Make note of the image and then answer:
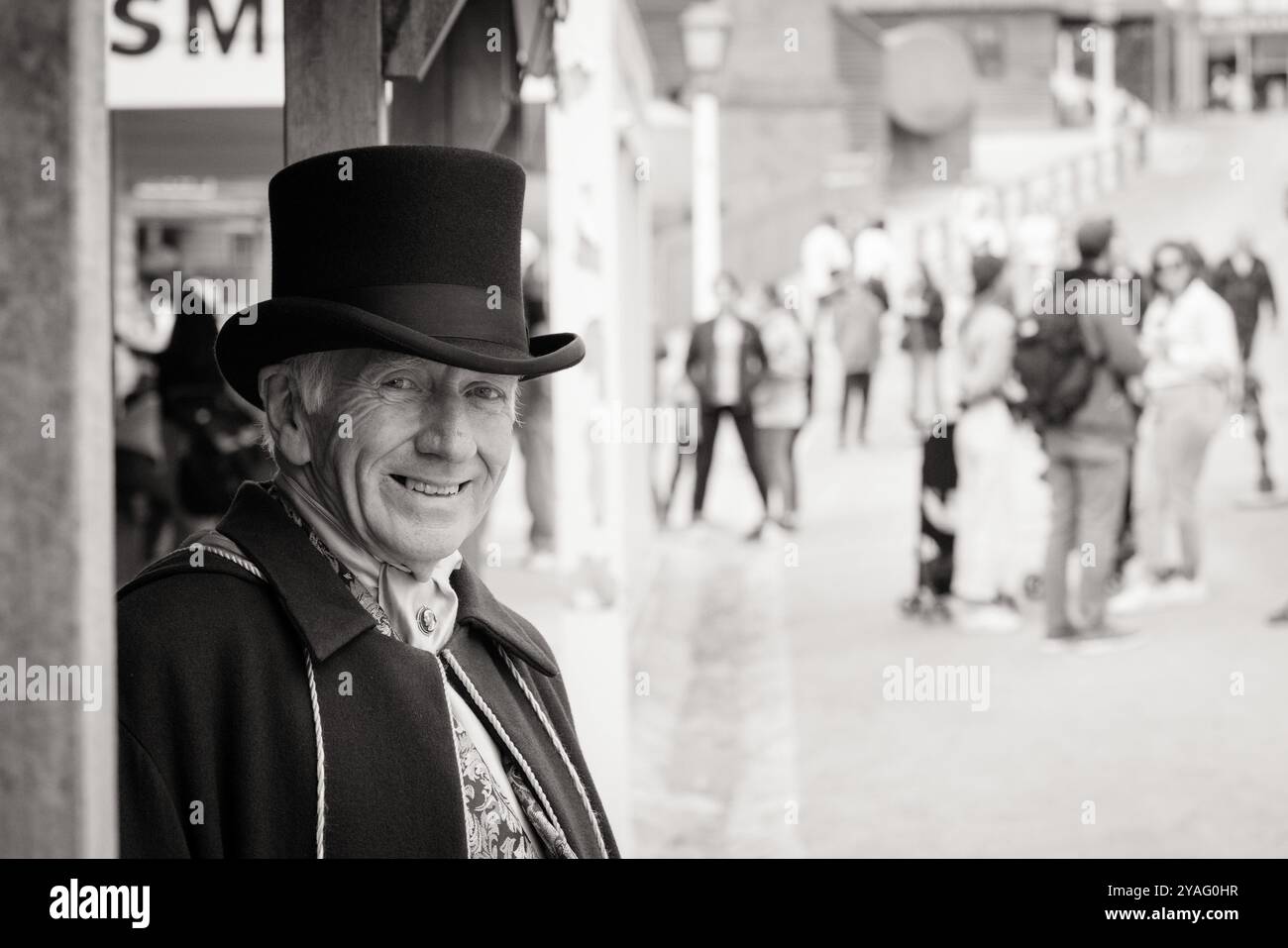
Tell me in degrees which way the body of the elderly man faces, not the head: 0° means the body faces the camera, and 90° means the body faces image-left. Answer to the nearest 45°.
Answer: approximately 315°

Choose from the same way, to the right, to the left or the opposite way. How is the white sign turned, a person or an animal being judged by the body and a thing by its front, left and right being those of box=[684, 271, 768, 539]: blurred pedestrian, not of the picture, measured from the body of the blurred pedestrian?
the same way

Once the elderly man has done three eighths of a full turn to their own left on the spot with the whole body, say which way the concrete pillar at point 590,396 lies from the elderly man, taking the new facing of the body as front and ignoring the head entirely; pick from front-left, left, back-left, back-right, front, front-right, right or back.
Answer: front

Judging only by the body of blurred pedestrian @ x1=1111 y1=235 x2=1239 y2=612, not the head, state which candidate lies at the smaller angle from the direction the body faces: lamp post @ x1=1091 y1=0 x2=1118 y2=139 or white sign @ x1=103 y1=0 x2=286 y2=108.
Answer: the white sign

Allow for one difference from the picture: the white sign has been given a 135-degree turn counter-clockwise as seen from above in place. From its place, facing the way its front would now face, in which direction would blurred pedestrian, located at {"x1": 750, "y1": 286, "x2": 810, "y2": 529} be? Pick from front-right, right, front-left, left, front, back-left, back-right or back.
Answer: front

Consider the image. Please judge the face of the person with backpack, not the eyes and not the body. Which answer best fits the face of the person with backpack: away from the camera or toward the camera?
away from the camera

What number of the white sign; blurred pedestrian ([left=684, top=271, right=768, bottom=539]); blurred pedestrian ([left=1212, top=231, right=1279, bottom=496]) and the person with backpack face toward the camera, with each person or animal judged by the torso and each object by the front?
3

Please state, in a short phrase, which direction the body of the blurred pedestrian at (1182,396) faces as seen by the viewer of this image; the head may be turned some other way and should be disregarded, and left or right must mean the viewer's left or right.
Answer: facing the viewer and to the left of the viewer

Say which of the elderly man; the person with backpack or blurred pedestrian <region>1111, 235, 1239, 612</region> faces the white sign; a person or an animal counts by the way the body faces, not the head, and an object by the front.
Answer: the blurred pedestrian

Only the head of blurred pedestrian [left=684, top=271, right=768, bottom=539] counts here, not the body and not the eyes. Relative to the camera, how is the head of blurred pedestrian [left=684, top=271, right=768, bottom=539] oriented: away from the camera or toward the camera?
toward the camera

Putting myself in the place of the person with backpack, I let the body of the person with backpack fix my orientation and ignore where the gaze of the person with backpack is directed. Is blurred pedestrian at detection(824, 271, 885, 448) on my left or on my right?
on my left

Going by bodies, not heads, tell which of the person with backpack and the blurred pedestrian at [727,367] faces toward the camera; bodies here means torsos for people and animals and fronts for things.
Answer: the blurred pedestrian

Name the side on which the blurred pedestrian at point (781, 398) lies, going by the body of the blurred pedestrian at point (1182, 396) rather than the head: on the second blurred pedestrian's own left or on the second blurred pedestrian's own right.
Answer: on the second blurred pedestrian's own right

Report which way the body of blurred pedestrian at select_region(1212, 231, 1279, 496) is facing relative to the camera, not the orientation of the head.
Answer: toward the camera

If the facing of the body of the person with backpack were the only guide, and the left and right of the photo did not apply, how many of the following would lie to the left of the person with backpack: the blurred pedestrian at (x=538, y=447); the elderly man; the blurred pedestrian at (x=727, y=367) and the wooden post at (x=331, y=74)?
2

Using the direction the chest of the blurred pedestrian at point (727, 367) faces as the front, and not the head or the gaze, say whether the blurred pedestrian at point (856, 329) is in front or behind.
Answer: behind
